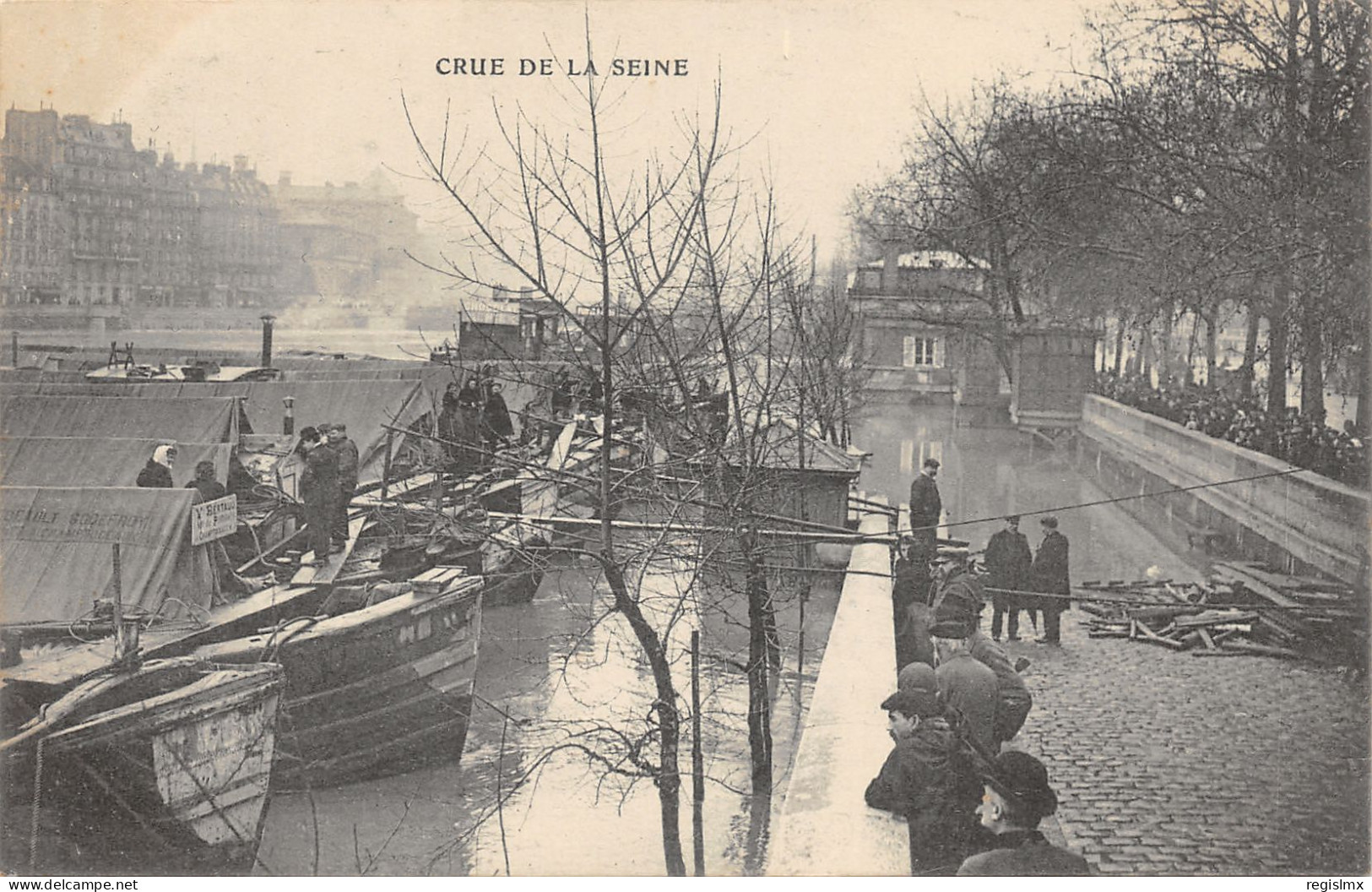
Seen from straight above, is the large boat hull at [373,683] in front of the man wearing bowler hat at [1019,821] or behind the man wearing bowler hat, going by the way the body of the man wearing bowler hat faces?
in front

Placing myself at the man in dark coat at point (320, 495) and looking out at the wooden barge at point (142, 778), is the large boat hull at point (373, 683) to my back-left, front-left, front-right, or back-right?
front-left

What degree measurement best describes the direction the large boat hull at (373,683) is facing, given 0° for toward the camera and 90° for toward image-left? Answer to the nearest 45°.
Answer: approximately 270°

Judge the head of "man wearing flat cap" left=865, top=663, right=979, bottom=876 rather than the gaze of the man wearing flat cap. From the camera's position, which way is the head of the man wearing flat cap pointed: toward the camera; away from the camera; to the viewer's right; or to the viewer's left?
to the viewer's left

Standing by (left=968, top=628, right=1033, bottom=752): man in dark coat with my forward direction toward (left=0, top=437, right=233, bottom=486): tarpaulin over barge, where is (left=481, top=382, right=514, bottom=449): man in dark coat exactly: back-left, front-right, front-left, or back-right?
front-right

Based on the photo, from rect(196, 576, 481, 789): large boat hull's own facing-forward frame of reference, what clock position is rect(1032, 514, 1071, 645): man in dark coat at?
The man in dark coat is roughly at 12 o'clock from the large boat hull.

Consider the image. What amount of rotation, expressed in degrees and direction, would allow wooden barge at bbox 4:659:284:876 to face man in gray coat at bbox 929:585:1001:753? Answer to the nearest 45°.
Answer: approximately 45° to its right

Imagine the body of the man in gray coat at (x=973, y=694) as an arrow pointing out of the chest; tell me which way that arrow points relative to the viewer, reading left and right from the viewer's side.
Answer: facing away from the viewer and to the left of the viewer
